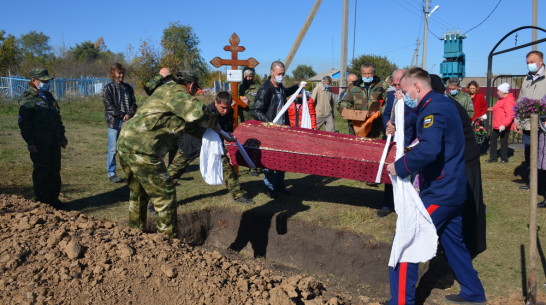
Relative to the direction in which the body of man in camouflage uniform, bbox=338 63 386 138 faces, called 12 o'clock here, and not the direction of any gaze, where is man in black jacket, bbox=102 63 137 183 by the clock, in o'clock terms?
The man in black jacket is roughly at 3 o'clock from the man in camouflage uniform.

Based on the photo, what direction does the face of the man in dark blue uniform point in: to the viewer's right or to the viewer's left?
to the viewer's left

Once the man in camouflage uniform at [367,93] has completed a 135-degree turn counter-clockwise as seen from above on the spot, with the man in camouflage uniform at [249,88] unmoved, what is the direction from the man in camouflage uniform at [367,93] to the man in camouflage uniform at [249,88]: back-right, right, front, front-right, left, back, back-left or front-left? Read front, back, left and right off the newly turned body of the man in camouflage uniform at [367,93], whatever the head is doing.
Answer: left

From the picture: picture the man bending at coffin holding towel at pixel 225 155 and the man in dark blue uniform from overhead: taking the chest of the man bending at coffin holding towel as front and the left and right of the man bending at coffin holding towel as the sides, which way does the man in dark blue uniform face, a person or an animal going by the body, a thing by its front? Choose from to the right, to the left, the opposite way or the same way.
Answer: the opposite way

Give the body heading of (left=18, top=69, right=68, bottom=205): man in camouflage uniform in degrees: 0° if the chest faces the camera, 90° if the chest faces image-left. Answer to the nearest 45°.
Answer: approximately 315°

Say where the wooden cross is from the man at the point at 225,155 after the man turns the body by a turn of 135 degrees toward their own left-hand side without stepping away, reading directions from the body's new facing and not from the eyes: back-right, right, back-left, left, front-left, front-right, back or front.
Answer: front

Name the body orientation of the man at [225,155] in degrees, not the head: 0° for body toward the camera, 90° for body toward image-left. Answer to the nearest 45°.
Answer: approximately 315°

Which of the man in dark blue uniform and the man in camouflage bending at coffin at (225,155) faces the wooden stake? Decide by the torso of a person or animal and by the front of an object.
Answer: the man in camouflage bending at coffin

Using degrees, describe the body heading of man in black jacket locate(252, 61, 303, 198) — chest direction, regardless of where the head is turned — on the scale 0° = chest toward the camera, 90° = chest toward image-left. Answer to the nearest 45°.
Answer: approximately 315°

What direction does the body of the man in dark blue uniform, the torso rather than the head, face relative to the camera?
to the viewer's left
